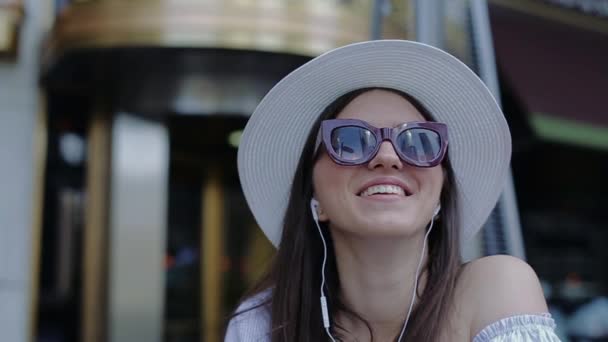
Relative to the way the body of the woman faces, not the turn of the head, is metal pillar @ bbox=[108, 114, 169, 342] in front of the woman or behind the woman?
behind

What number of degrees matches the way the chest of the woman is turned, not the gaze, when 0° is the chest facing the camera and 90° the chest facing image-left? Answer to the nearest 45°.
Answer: approximately 0°
